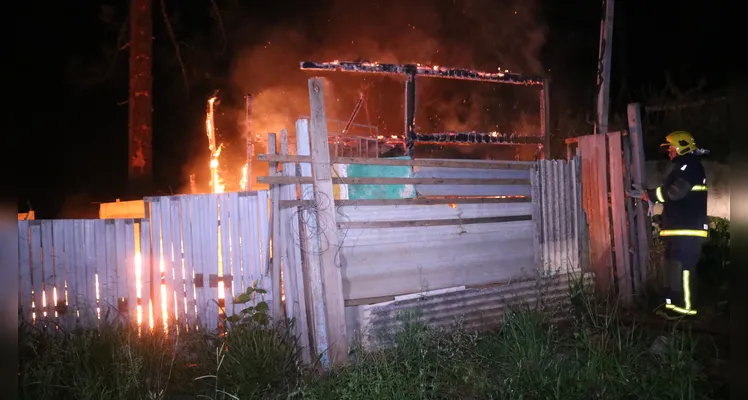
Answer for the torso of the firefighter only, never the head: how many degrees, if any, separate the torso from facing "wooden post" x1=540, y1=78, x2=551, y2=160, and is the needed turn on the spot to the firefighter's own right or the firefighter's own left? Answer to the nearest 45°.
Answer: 0° — they already face it

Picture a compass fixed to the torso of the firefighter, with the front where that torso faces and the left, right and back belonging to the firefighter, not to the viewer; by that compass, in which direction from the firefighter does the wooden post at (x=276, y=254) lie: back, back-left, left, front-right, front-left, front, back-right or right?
front-left

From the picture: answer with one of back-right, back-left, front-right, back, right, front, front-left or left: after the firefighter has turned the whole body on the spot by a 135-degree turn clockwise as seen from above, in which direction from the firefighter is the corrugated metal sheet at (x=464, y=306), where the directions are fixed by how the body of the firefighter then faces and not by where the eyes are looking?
back

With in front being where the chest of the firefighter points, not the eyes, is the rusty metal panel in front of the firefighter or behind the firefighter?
in front

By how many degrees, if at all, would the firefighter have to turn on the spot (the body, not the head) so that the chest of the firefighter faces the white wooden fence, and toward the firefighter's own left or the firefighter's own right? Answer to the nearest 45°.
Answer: approximately 45° to the firefighter's own left

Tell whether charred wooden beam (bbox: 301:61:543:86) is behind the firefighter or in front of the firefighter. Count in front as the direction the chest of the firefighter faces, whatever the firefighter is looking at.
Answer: in front

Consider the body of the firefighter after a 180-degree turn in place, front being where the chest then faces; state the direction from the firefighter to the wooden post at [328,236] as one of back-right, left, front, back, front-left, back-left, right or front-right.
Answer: back-right

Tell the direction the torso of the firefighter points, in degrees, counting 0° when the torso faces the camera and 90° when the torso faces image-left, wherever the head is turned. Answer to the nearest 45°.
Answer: approximately 90°

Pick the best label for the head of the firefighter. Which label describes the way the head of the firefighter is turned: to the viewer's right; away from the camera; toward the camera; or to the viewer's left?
to the viewer's left

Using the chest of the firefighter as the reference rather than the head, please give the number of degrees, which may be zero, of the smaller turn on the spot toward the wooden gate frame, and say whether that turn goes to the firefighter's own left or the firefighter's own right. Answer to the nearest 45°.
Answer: approximately 45° to the firefighter's own right

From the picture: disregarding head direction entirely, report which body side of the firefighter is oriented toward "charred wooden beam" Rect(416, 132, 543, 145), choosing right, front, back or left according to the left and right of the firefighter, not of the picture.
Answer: front

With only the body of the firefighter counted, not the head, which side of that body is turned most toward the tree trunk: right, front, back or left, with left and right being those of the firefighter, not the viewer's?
front
